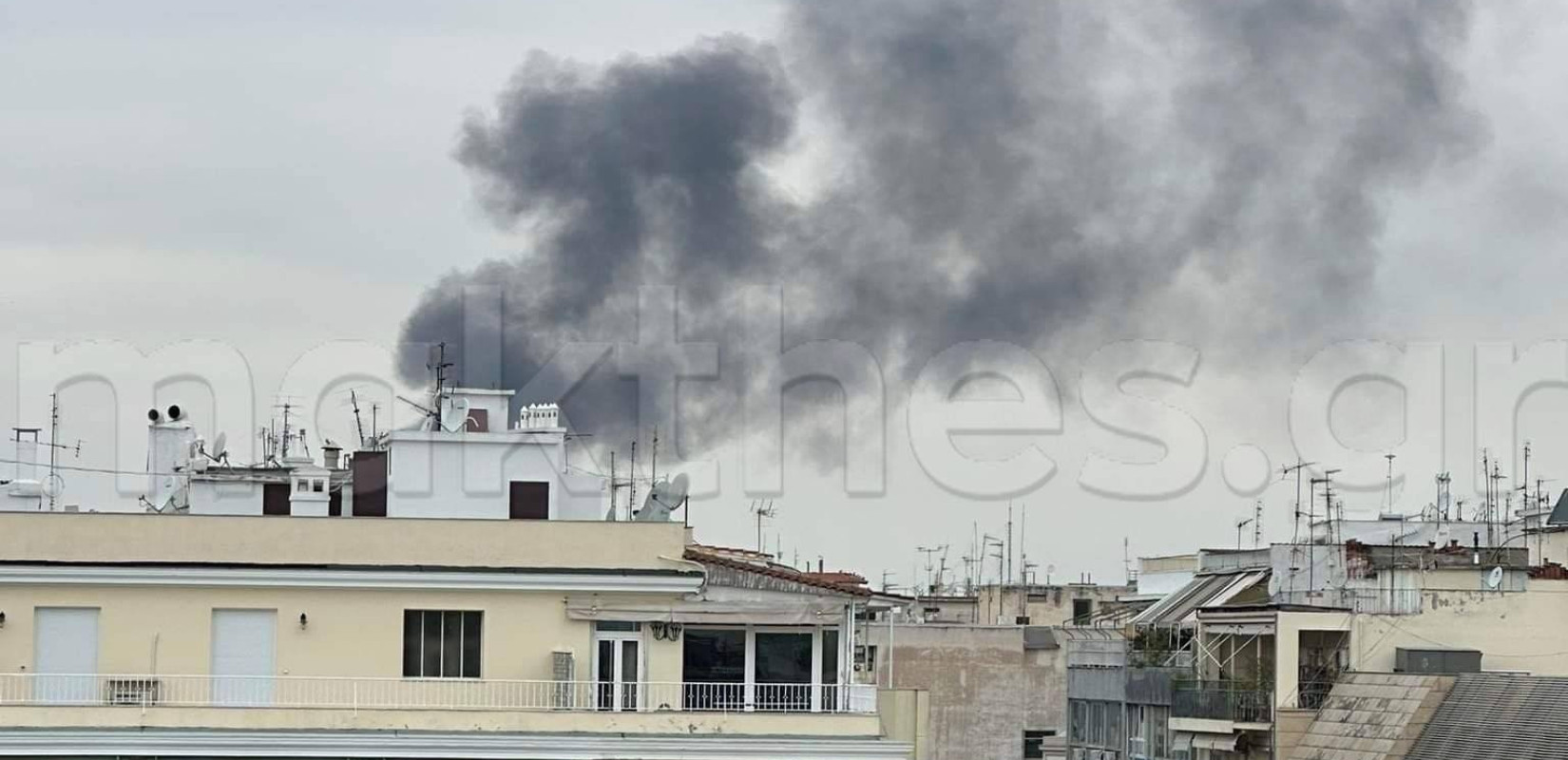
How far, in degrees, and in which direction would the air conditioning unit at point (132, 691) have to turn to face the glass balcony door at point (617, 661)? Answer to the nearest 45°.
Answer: approximately 90° to its left

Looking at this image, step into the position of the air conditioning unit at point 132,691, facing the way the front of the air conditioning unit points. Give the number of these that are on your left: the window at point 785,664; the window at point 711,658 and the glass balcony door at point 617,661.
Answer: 3

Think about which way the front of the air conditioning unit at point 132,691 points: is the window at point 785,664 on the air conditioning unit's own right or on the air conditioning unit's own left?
on the air conditioning unit's own left

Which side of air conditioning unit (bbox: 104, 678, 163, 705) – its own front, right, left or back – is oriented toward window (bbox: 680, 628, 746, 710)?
left

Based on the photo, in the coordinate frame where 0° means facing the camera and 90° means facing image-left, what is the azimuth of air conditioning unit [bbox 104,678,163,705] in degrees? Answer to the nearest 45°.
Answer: approximately 0°

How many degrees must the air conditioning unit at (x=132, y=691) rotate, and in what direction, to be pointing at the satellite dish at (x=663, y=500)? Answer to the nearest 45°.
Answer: approximately 90° to its left
